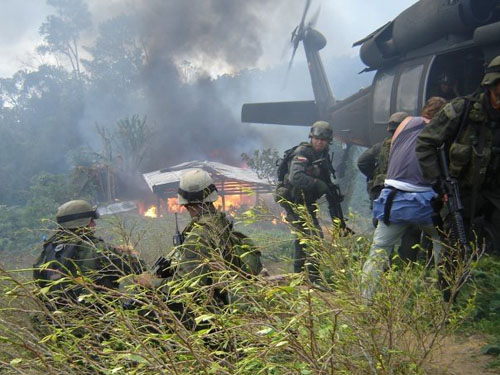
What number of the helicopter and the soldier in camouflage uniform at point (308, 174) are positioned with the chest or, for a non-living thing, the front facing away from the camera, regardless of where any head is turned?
0

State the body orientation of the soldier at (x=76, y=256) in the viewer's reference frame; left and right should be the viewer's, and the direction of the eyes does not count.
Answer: facing away from the viewer and to the right of the viewer

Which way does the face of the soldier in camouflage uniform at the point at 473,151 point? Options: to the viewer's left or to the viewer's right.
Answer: to the viewer's left

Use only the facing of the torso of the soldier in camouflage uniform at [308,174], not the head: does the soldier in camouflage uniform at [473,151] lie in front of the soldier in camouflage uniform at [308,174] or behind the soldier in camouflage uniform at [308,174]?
in front

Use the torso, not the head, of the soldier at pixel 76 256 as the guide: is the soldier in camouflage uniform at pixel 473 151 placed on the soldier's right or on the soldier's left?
on the soldier's right

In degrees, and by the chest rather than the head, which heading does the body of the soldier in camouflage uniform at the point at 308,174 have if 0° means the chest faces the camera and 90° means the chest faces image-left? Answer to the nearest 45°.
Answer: approximately 315°

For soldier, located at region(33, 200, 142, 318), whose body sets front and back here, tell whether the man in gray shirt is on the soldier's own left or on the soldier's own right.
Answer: on the soldier's own right

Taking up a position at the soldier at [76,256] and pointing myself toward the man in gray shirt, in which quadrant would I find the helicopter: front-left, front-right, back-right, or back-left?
front-left

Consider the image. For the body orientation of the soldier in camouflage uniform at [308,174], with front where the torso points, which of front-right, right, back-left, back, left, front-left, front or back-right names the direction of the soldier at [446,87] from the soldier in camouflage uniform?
left

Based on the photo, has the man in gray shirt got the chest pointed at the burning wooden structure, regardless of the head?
no

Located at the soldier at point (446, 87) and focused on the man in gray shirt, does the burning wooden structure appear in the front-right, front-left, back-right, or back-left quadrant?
back-right

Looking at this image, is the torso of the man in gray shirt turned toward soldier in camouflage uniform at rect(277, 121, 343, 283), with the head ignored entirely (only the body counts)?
no

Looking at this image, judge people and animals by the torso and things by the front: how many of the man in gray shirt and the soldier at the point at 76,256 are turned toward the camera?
0

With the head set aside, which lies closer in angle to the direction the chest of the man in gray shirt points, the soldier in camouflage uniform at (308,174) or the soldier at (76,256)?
the soldier in camouflage uniform

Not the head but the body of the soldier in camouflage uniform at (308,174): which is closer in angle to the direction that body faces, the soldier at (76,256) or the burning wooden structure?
the soldier

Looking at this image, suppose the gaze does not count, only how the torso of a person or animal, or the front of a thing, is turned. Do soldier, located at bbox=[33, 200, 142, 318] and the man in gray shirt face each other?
no

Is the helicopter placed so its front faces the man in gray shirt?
no

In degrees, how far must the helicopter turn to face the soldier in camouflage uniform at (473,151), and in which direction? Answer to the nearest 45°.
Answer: approximately 45° to its right

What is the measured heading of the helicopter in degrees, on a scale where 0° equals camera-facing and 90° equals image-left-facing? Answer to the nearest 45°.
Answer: approximately 315°
